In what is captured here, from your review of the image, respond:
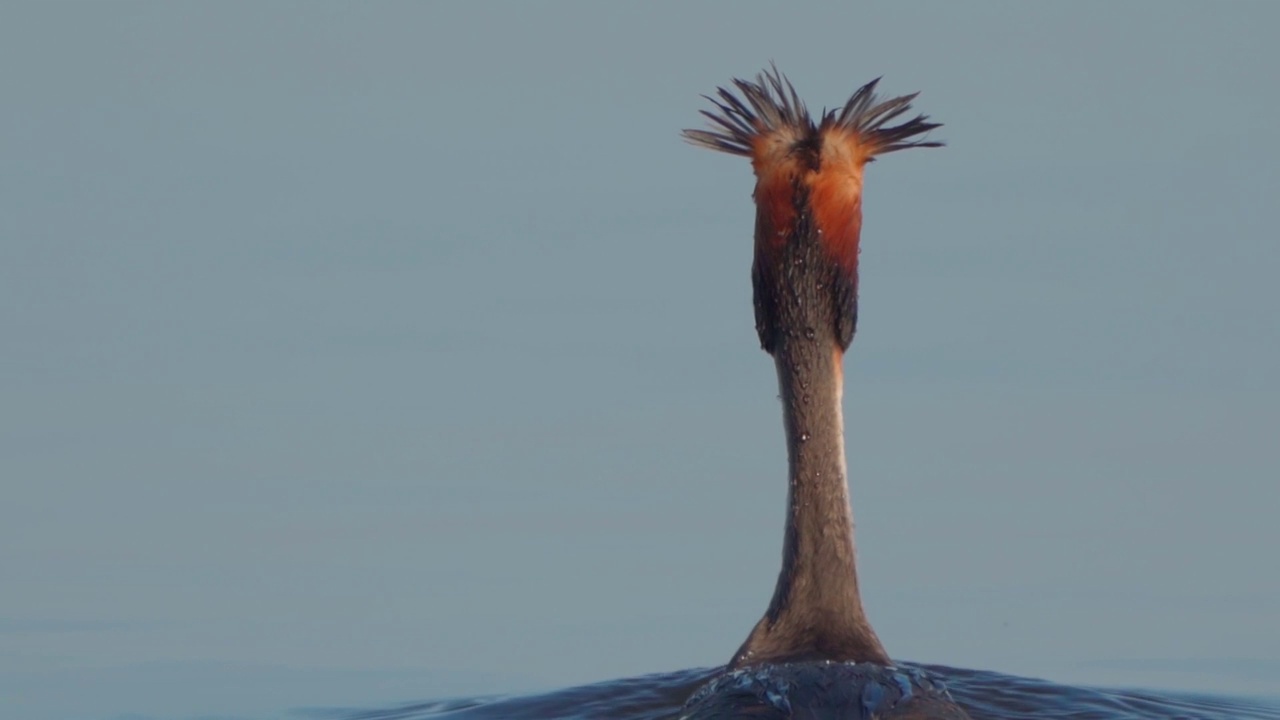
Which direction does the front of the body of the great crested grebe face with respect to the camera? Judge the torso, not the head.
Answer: away from the camera
